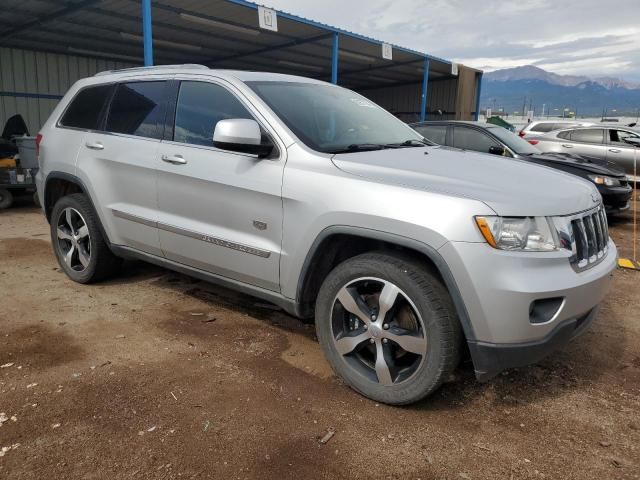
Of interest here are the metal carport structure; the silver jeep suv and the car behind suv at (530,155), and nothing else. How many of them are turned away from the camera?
0

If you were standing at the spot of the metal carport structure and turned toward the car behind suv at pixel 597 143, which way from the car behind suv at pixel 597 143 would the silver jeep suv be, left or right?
right

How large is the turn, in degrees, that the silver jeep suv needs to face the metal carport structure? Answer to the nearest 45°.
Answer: approximately 135° to its left

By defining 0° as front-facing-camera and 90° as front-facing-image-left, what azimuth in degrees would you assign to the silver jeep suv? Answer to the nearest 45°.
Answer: approximately 315°

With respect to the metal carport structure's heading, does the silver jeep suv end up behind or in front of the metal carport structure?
in front

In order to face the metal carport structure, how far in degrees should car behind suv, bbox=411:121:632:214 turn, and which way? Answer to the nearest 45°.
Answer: approximately 180°

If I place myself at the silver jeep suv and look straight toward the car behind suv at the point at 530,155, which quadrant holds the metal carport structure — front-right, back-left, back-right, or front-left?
front-left

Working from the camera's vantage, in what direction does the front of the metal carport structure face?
facing the viewer and to the right of the viewer

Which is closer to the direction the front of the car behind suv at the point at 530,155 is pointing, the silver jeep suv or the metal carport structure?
the silver jeep suv

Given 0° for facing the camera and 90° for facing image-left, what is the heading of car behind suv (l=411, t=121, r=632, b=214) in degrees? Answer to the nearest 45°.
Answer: approximately 315°

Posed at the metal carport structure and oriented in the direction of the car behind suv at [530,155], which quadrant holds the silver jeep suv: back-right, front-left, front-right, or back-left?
front-right

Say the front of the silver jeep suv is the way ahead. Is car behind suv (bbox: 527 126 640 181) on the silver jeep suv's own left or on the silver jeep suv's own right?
on the silver jeep suv's own left
